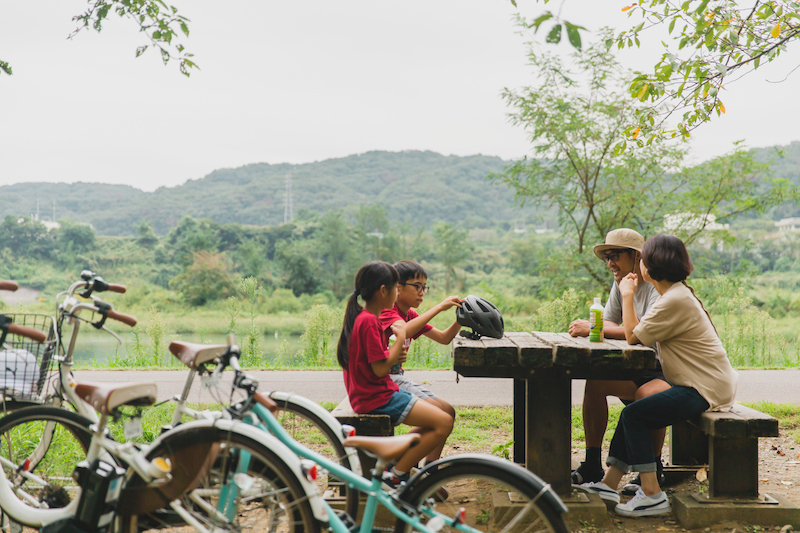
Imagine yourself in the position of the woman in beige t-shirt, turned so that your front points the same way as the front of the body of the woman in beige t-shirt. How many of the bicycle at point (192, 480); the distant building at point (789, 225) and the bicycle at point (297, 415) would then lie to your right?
1

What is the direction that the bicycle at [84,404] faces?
to the viewer's left

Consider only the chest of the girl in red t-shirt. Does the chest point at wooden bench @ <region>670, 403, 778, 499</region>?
yes

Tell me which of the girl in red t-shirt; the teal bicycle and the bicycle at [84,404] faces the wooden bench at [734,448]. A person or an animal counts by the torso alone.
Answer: the girl in red t-shirt

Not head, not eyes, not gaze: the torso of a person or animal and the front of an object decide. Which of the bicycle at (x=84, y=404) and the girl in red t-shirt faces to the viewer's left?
the bicycle

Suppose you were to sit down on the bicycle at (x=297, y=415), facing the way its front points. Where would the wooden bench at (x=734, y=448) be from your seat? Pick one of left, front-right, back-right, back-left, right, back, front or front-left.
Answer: back

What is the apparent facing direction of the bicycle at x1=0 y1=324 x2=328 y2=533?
to the viewer's left

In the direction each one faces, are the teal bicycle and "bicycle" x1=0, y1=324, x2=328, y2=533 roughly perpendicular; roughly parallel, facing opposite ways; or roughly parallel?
roughly parallel

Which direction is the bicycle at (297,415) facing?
to the viewer's left

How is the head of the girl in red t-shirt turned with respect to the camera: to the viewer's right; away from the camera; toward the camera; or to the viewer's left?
to the viewer's right

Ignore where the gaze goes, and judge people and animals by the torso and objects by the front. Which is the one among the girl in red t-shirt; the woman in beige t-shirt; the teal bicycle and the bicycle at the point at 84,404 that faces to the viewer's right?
the girl in red t-shirt

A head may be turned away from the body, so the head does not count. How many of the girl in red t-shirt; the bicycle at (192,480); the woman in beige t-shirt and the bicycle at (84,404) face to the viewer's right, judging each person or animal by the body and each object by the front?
1

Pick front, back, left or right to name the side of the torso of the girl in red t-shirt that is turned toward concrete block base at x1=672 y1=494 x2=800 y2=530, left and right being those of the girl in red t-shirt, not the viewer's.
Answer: front

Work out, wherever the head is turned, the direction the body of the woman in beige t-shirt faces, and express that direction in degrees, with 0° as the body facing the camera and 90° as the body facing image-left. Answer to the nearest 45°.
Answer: approximately 90°
